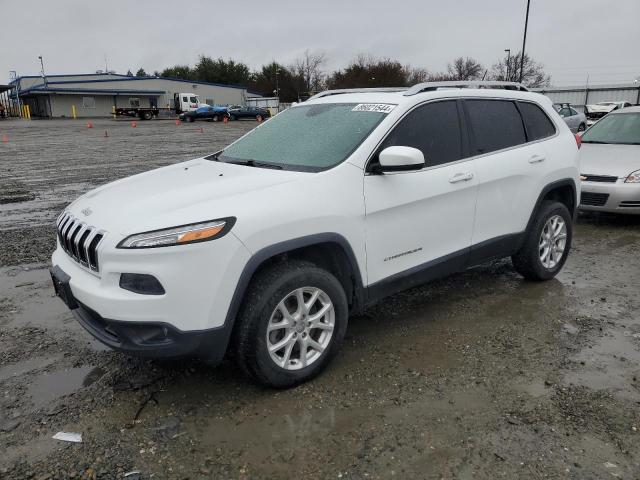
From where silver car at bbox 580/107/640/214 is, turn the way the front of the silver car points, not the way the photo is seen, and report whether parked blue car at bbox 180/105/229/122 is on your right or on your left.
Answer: on your right

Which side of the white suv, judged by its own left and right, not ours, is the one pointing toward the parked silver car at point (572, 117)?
back

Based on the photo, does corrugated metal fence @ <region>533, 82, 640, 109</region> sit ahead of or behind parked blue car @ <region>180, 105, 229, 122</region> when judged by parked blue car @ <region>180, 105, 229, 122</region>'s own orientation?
behind

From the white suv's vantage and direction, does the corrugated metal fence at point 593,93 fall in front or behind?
behind

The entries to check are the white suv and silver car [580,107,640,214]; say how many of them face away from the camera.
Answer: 0

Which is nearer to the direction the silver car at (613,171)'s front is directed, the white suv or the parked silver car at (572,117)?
the white suv

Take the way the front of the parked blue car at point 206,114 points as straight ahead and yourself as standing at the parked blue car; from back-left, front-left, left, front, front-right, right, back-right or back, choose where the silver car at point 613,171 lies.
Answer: left

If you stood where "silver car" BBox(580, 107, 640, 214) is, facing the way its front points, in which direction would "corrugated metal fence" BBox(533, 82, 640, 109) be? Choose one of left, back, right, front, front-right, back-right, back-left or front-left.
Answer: back-right

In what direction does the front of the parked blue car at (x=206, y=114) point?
to the viewer's left

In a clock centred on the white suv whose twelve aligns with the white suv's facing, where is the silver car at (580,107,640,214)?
The silver car is roughly at 6 o'clock from the white suv.

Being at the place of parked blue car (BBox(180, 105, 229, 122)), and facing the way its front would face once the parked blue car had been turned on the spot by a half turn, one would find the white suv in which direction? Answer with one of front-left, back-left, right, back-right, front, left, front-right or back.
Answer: right
